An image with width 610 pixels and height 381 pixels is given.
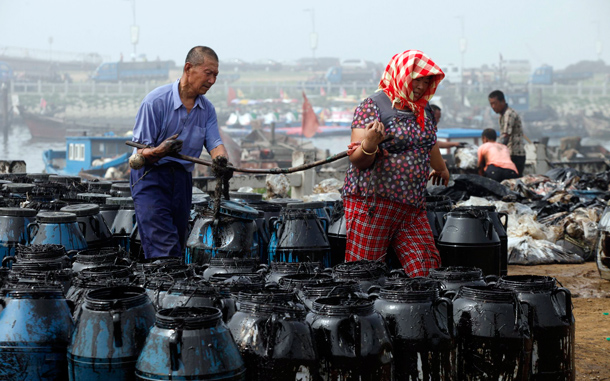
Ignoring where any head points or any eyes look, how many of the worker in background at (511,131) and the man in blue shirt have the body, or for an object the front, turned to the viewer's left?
1

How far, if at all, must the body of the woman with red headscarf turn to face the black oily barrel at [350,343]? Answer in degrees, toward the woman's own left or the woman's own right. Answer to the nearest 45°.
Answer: approximately 45° to the woman's own right

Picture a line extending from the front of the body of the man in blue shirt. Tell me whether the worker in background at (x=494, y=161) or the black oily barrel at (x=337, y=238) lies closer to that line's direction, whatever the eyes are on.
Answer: the black oily barrel

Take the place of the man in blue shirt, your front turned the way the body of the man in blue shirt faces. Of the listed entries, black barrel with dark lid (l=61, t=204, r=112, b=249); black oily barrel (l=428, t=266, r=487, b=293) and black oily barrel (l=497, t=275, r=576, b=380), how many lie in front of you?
2

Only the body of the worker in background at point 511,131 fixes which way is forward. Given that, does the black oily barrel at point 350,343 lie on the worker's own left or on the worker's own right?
on the worker's own left

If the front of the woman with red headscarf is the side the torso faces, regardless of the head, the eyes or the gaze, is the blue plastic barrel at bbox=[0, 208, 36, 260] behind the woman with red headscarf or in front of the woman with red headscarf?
behind

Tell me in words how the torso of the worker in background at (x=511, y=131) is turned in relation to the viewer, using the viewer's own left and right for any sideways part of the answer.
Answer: facing to the left of the viewer

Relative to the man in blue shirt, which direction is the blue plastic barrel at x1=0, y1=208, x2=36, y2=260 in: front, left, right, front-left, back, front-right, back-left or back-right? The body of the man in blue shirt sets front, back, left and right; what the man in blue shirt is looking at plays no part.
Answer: back-right

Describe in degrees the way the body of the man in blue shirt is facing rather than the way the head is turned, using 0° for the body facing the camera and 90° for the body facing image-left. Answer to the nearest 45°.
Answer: approximately 315°
